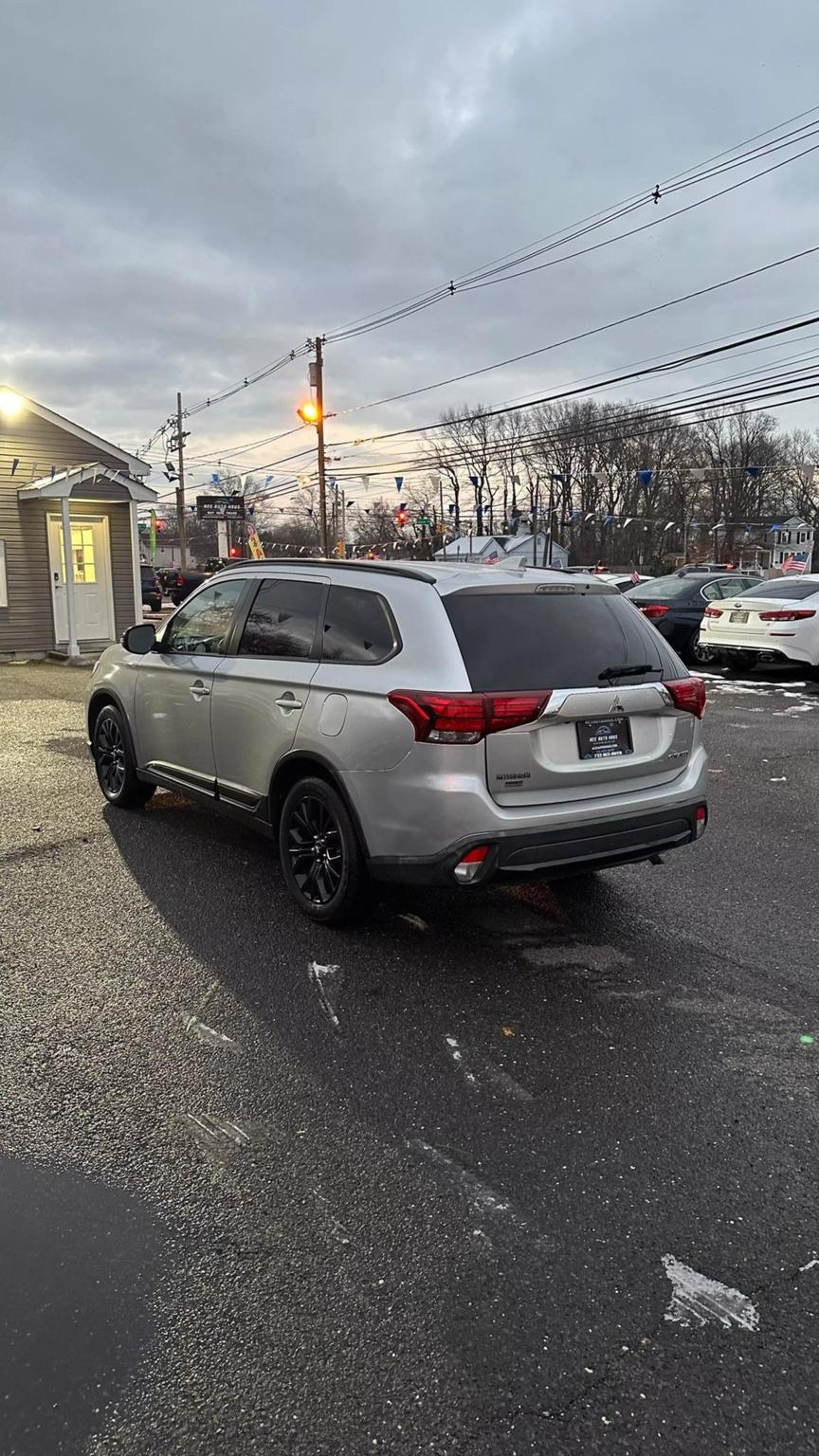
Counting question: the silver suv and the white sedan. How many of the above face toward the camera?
0

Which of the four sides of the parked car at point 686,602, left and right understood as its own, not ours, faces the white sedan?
right

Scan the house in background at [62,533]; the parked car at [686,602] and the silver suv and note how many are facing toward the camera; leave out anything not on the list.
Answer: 1

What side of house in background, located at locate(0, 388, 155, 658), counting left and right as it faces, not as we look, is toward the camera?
front

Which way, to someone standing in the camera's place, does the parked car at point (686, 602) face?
facing away from the viewer and to the right of the viewer

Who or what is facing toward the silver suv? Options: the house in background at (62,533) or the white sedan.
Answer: the house in background

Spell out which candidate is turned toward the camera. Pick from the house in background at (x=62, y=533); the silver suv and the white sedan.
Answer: the house in background

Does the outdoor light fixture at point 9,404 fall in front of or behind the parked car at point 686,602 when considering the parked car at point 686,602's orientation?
behind

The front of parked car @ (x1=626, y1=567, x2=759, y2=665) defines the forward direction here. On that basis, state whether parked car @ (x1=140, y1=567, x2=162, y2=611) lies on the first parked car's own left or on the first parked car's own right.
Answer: on the first parked car's own left

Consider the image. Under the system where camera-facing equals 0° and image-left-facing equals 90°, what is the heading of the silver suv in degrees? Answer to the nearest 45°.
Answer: approximately 135°

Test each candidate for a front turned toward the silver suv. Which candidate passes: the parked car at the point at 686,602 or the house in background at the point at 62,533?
the house in background

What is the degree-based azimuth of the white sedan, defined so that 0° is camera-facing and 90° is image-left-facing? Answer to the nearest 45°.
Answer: approximately 225°

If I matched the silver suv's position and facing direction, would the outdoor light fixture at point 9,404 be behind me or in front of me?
in front
